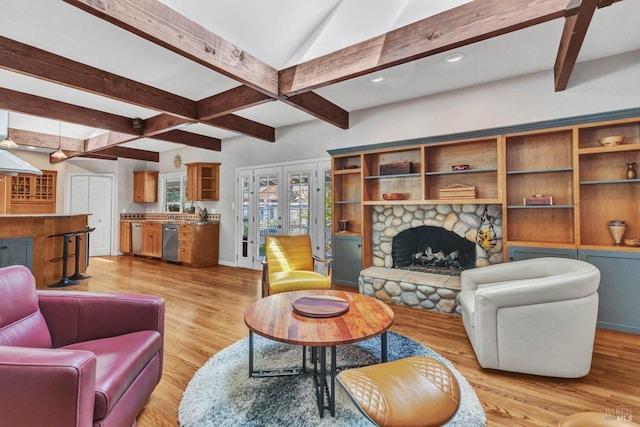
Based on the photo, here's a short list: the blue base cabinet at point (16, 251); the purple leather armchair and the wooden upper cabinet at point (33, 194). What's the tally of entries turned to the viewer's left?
0

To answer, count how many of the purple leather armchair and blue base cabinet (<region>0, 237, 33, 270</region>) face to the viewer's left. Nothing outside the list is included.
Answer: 0

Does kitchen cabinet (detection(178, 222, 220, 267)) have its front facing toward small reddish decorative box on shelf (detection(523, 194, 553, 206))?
no

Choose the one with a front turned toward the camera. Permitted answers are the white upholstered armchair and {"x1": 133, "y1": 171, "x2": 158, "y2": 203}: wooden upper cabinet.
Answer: the wooden upper cabinet

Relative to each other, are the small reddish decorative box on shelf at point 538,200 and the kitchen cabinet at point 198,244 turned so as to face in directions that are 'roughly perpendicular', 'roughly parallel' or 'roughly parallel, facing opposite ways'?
roughly parallel

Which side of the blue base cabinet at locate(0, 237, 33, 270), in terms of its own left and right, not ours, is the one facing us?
front

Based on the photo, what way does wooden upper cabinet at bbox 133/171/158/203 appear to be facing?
toward the camera

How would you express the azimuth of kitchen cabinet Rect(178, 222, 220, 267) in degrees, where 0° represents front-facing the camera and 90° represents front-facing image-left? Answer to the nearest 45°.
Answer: approximately 45°

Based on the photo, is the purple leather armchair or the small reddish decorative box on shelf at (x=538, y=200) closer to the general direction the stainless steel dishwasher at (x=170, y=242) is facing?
the purple leather armchair

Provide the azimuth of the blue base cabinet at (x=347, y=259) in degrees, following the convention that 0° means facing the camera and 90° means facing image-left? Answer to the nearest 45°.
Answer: approximately 45°

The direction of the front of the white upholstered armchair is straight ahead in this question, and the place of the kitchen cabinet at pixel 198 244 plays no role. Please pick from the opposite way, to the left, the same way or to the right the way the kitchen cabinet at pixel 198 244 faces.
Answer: to the left

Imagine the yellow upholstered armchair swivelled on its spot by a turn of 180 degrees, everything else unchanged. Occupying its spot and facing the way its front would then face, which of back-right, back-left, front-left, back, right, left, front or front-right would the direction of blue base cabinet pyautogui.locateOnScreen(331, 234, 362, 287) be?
right

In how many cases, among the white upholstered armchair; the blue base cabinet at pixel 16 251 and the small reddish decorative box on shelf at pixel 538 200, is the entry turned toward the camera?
2

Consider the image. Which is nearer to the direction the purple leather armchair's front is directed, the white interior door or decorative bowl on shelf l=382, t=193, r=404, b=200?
the decorative bowl on shelf

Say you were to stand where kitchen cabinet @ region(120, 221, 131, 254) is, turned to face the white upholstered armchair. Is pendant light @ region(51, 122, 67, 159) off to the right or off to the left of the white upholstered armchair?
right

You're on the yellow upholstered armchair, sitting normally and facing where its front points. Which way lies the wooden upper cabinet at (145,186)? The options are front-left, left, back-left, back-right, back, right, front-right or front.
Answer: back

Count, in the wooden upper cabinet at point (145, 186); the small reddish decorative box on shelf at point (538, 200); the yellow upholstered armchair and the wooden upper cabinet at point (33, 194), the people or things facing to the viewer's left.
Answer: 0

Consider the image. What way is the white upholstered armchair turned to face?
to the viewer's left

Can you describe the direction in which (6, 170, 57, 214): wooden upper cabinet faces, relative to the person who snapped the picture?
facing the viewer

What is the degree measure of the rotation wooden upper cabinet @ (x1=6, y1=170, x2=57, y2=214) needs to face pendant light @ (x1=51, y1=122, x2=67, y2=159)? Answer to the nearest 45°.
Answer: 0° — it already faces it
